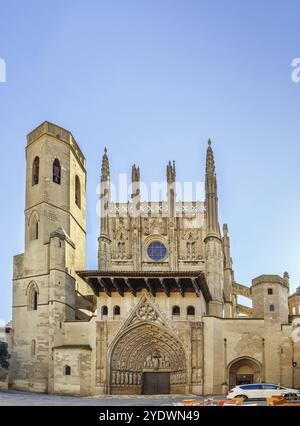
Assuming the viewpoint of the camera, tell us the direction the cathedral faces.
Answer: facing the viewer

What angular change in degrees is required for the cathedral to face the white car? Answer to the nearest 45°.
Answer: approximately 45° to its left
